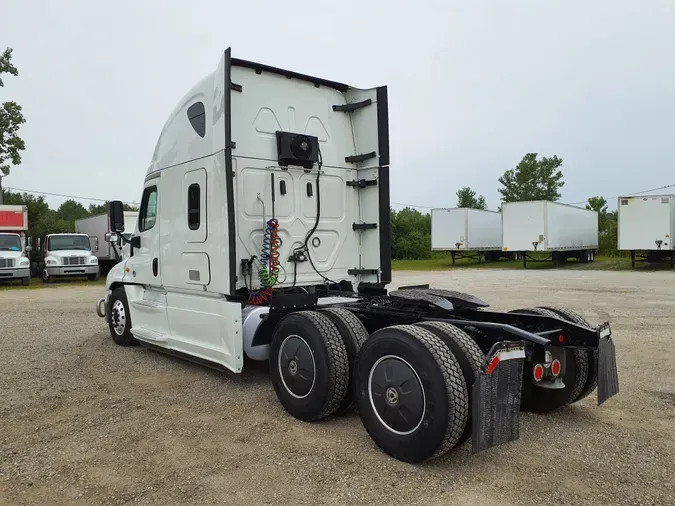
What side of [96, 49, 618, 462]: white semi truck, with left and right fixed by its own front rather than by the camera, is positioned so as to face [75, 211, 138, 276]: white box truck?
front

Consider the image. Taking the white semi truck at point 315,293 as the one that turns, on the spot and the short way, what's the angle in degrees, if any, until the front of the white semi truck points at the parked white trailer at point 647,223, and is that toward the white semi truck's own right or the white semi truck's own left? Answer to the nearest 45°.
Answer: approximately 90° to the white semi truck's own right

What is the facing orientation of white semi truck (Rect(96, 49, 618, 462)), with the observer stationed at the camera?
facing away from the viewer and to the left of the viewer

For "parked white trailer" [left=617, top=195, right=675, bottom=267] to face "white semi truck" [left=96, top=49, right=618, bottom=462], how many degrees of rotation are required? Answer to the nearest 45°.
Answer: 0° — it already faces it

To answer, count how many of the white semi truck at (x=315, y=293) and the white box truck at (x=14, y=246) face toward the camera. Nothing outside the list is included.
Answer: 1

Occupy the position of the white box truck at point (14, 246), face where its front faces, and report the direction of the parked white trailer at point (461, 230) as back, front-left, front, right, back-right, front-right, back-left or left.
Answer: left

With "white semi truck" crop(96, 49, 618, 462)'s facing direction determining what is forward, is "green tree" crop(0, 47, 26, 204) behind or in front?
in front

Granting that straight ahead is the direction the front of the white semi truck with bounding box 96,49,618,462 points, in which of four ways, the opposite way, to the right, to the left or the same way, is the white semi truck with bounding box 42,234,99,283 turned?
the opposite way

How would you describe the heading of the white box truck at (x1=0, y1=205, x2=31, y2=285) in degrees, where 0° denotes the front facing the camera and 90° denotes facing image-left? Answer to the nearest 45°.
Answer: approximately 0°

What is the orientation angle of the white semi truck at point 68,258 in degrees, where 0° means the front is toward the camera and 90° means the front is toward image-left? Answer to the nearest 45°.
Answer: approximately 0°
